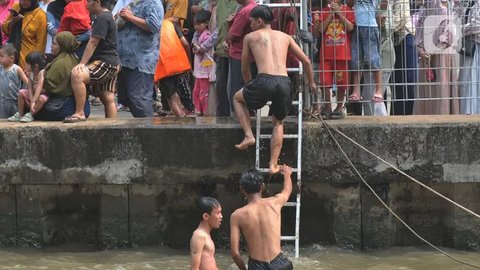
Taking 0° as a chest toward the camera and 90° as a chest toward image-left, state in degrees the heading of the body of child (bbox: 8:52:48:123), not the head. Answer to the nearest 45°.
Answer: approximately 45°

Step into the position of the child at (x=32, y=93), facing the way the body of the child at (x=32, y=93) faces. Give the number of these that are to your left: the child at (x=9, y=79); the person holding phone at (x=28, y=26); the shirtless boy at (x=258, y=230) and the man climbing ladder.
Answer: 2

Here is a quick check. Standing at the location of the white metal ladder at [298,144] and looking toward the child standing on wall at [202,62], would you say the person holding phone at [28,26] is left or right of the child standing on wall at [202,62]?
left

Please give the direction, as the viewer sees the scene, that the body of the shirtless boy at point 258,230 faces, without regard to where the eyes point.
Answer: away from the camera

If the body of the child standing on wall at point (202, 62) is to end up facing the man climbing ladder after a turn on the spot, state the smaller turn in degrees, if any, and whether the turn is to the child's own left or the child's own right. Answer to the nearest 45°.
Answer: approximately 45° to the child's own left
